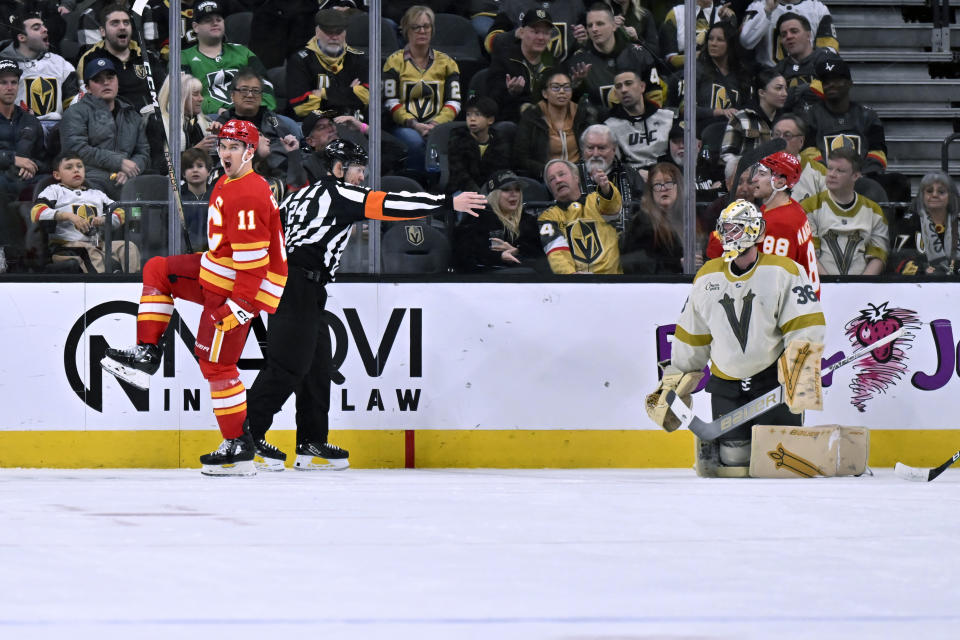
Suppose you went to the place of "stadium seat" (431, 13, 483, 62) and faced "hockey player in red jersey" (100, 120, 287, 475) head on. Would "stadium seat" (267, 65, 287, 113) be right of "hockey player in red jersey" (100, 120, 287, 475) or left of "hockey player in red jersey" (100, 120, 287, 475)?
right

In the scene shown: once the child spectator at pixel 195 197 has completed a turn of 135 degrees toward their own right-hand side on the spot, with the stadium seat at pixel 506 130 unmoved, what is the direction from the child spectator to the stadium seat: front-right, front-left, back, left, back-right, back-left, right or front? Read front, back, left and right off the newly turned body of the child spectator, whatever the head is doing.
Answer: back-right
